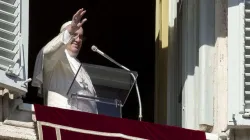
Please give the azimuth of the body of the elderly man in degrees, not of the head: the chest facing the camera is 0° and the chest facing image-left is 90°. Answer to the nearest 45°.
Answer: approximately 315°
